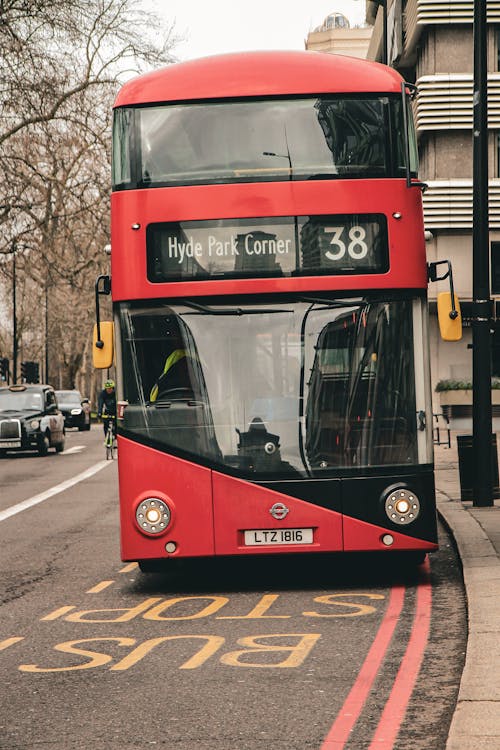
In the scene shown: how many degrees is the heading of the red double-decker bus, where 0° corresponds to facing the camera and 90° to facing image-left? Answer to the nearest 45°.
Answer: approximately 0°

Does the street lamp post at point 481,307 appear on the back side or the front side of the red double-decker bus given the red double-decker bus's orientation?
on the back side

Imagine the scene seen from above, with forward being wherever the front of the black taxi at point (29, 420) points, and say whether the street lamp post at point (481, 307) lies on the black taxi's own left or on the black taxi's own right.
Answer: on the black taxi's own left

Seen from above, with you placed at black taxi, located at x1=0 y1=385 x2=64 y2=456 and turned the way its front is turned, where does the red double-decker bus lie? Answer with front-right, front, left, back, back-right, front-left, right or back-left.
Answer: front-left

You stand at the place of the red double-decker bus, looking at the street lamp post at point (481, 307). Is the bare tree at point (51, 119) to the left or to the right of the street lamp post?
left

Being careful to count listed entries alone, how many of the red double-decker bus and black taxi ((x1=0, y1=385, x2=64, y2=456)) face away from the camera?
0

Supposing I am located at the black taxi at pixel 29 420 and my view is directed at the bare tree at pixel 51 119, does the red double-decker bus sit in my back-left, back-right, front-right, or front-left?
back-right

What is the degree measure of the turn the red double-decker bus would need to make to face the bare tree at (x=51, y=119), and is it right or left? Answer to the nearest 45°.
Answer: approximately 180°

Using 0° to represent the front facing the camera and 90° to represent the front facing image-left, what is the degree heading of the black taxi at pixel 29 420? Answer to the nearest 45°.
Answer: approximately 45°
